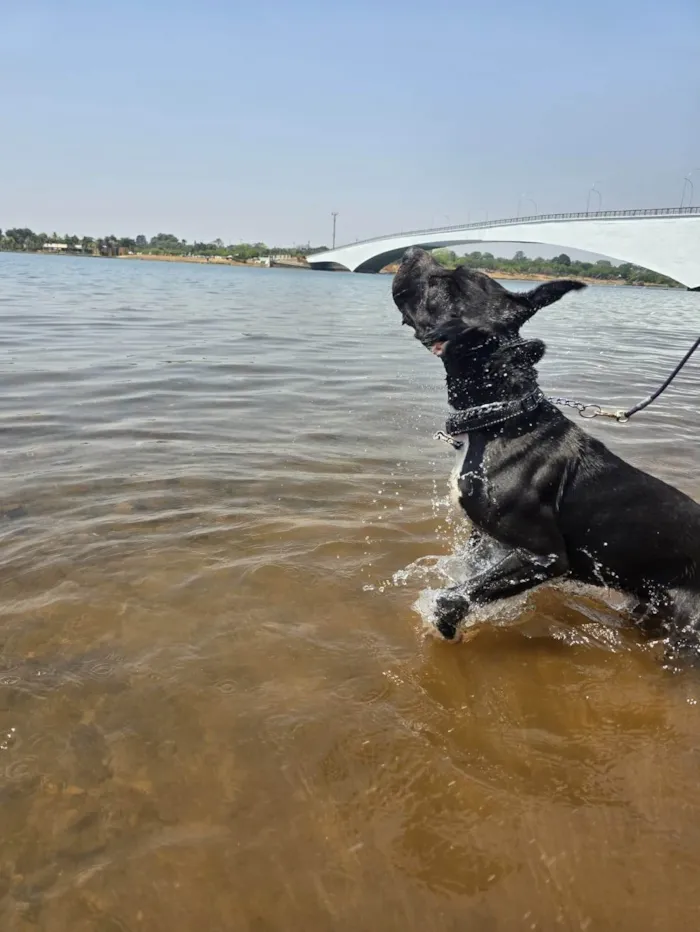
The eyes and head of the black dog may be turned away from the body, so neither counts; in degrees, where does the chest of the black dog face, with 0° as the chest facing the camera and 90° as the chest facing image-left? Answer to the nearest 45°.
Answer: approximately 90°
